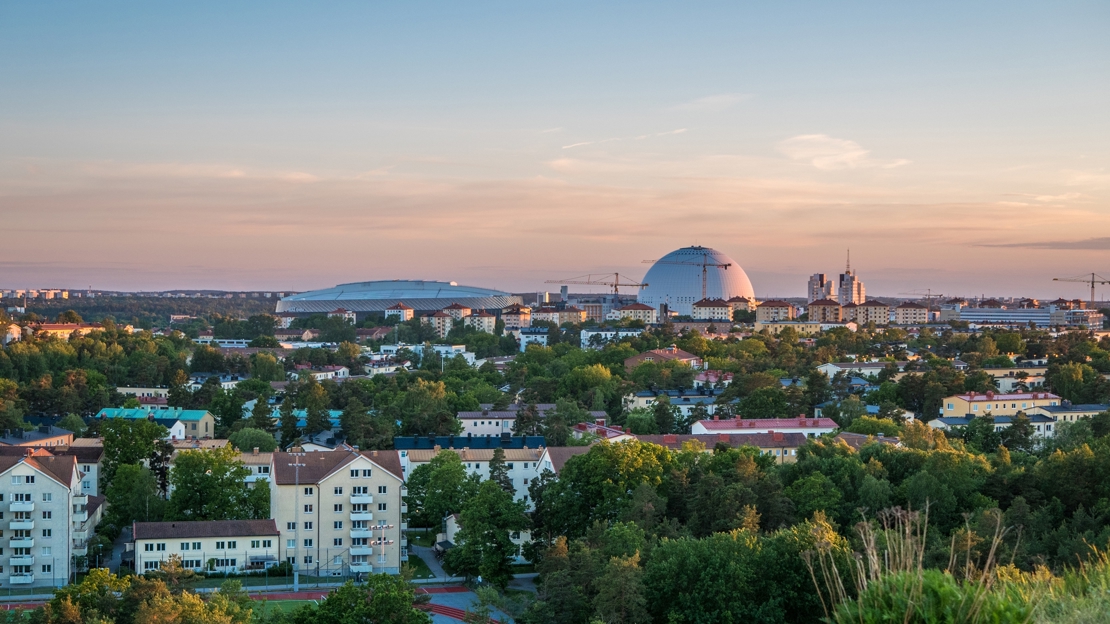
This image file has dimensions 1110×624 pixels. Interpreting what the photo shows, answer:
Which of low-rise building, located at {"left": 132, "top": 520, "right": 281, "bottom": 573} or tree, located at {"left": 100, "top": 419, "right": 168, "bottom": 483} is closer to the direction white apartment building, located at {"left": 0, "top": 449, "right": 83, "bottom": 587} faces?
the low-rise building

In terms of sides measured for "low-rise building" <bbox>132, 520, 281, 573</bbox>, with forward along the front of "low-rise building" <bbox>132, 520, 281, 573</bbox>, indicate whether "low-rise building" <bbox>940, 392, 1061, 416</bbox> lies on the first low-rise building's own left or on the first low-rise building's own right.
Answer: on the first low-rise building's own left

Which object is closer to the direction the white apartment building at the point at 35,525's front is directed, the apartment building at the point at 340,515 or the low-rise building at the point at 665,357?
the apartment building

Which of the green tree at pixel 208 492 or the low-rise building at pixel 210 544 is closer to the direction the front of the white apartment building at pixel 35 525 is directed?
the low-rise building

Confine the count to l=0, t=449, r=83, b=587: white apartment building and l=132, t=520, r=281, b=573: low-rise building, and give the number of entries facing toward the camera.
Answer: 2

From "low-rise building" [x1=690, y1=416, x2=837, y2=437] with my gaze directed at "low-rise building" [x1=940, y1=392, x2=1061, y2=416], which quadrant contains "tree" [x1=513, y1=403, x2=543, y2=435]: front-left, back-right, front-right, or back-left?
back-left

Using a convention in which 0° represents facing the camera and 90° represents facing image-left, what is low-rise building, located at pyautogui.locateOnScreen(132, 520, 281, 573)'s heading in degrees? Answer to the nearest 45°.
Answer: approximately 0°

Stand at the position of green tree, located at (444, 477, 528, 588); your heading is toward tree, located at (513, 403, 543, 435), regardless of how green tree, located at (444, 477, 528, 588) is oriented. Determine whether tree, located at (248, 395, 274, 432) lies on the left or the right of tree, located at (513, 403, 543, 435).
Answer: left

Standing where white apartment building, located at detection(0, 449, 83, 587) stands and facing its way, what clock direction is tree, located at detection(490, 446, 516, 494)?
The tree is roughly at 9 o'clock from the white apartment building.

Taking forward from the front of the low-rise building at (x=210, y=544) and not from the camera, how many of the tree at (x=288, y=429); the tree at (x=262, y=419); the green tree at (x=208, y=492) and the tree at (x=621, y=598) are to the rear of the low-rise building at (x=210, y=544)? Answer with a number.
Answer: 3
